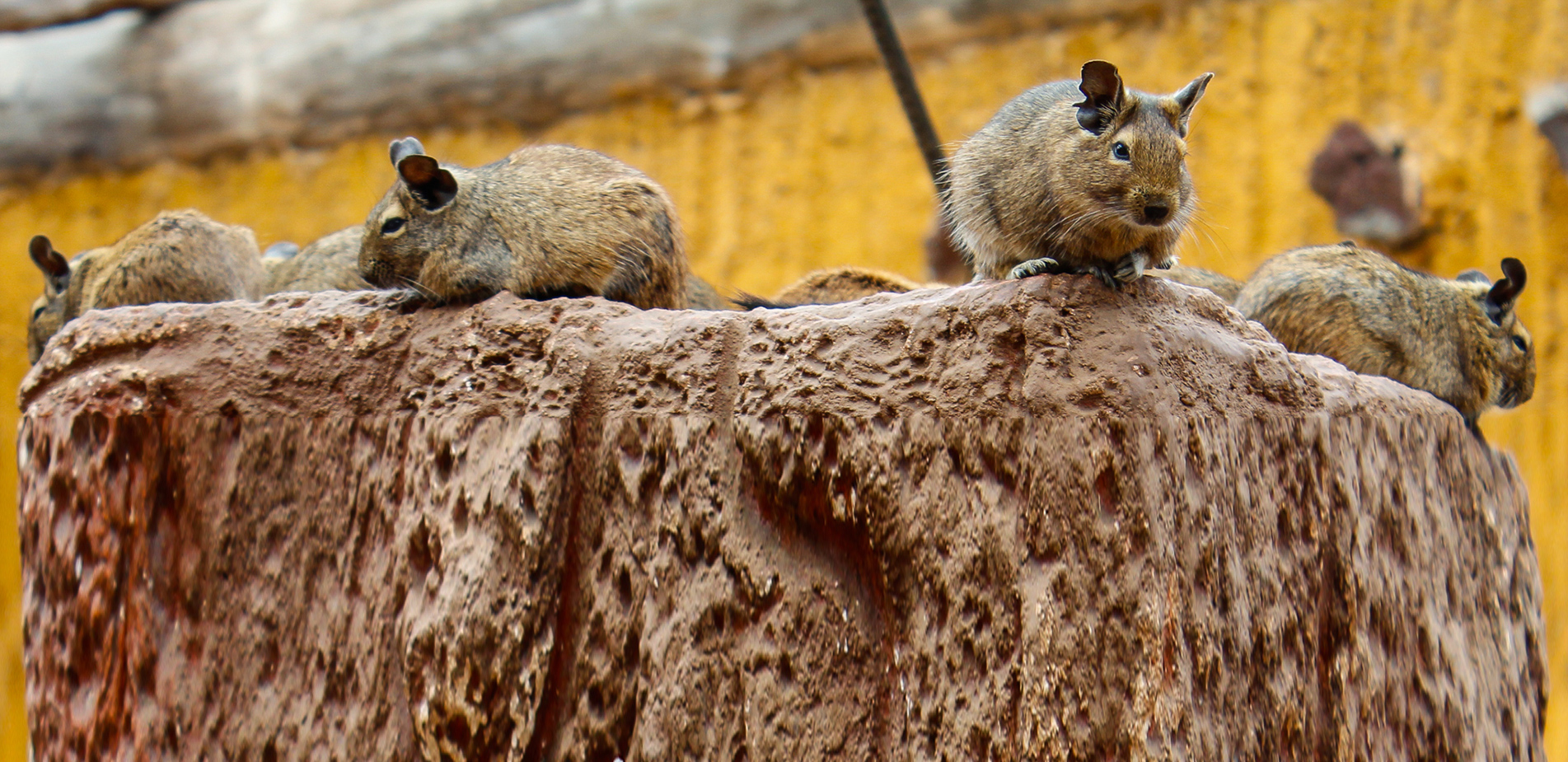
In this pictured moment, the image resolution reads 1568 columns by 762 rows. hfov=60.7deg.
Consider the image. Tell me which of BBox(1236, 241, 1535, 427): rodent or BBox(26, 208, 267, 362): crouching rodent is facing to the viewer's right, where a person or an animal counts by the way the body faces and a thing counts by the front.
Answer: the rodent

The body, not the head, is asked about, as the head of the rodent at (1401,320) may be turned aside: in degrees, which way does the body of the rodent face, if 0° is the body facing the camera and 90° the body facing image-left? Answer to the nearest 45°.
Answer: approximately 270°

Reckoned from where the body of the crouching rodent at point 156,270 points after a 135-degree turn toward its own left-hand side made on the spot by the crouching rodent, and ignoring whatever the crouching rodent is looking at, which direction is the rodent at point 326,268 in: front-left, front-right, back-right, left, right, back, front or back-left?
front

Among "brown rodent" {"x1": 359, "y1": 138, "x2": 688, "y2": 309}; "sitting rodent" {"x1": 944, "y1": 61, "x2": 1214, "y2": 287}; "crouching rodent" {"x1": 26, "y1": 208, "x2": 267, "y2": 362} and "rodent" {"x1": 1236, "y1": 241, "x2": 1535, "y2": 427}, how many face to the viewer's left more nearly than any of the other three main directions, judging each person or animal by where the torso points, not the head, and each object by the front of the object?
2

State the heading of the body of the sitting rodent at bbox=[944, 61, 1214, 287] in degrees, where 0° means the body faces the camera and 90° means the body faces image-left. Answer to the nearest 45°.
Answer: approximately 315°

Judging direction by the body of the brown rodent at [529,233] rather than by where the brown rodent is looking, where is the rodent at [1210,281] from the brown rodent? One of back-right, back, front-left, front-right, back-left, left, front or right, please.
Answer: back

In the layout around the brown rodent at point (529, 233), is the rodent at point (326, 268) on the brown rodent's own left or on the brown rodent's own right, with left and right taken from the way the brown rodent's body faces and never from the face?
on the brown rodent's own right

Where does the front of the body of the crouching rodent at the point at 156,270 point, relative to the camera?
to the viewer's left

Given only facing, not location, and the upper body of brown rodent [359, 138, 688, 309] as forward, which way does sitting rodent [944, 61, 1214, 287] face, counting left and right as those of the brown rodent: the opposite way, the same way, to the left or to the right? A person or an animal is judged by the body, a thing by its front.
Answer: to the left

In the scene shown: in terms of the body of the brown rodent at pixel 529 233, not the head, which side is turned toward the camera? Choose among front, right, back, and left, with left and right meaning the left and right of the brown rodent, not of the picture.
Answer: left

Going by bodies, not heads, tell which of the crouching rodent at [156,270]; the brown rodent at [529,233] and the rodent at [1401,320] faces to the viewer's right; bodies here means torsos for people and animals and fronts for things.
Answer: the rodent

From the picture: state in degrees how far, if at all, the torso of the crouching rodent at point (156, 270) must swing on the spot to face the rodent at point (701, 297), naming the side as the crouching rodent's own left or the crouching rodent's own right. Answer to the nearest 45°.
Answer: approximately 135° to the crouching rodent's own left
